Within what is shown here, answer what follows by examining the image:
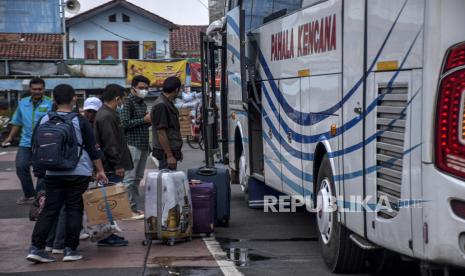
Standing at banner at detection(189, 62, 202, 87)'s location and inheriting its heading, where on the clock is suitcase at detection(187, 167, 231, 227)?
The suitcase is roughly at 12 o'clock from the banner.

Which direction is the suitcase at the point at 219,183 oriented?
toward the camera

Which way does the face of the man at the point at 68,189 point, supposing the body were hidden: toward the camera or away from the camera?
away from the camera

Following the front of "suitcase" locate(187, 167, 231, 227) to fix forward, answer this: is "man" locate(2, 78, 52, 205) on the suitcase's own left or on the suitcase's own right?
on the suitcase's own right

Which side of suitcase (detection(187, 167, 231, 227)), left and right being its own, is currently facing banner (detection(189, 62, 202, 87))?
back

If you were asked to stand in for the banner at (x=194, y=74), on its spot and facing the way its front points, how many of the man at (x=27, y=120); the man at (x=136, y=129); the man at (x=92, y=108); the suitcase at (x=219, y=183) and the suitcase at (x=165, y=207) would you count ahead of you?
5

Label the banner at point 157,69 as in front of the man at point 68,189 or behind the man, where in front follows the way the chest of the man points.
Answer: in front

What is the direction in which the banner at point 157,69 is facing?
toward the camera

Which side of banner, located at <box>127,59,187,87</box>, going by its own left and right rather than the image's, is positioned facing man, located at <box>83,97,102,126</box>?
front

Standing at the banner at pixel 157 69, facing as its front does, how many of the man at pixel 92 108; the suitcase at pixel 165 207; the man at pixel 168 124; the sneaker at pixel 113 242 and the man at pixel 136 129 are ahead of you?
5

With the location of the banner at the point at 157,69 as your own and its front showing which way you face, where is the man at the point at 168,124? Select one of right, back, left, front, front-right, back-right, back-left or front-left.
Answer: front

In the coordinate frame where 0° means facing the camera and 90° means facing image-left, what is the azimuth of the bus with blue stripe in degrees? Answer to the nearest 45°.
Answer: approximately 135°
